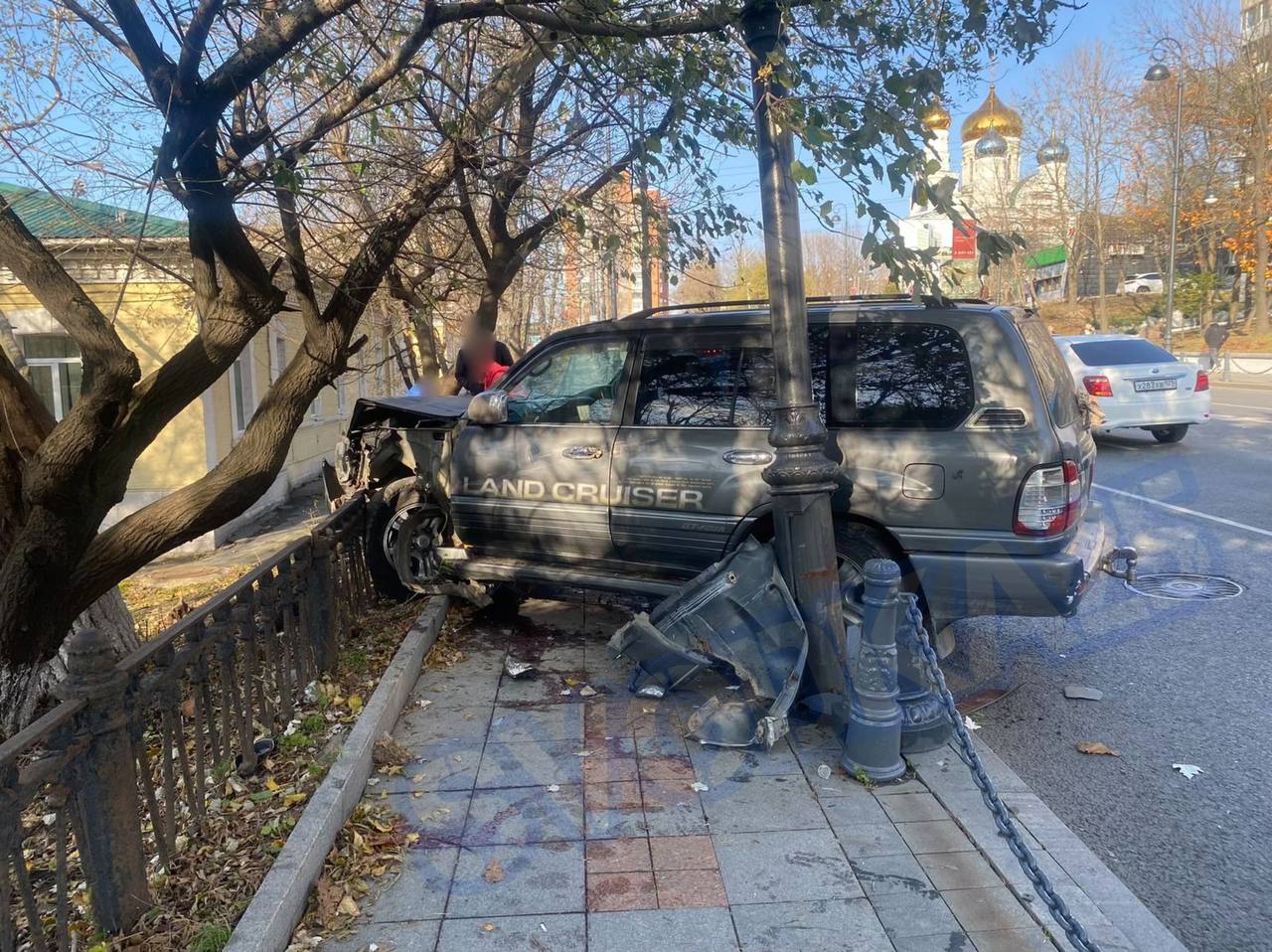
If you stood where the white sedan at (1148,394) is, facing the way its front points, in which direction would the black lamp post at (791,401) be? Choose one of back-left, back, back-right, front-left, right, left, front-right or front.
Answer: back-left

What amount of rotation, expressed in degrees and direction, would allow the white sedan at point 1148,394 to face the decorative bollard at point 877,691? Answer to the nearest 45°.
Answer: approximately 135° to its left

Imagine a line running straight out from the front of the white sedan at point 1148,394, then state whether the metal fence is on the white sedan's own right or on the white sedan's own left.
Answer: on the white sedan's own left

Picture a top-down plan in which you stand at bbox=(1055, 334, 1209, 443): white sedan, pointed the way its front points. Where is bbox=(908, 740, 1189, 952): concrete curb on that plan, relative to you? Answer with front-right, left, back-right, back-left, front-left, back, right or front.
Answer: back-left

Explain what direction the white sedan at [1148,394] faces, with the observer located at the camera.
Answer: facing away from the viewer and to the left of the viewer

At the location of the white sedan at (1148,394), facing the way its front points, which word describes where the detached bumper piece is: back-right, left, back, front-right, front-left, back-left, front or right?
back-left

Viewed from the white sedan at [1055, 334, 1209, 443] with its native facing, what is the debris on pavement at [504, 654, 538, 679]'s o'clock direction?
The debris on pavement is roughly at 8 o'clock from the white sedan.

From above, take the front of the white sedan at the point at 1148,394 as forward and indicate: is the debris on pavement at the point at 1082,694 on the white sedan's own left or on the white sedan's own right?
on the white sedan's own left

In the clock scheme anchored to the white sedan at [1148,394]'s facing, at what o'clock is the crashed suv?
The crashed suv is roughly at 8 o'clock from the white sedan.

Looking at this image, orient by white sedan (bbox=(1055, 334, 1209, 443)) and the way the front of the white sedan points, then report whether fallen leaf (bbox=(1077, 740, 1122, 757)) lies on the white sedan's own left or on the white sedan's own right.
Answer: on the white sedan's own left
